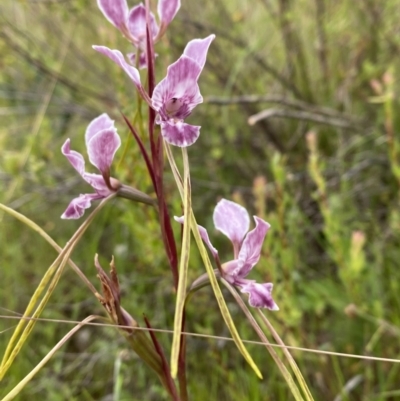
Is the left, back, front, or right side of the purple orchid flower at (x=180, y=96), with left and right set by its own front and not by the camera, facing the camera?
front
